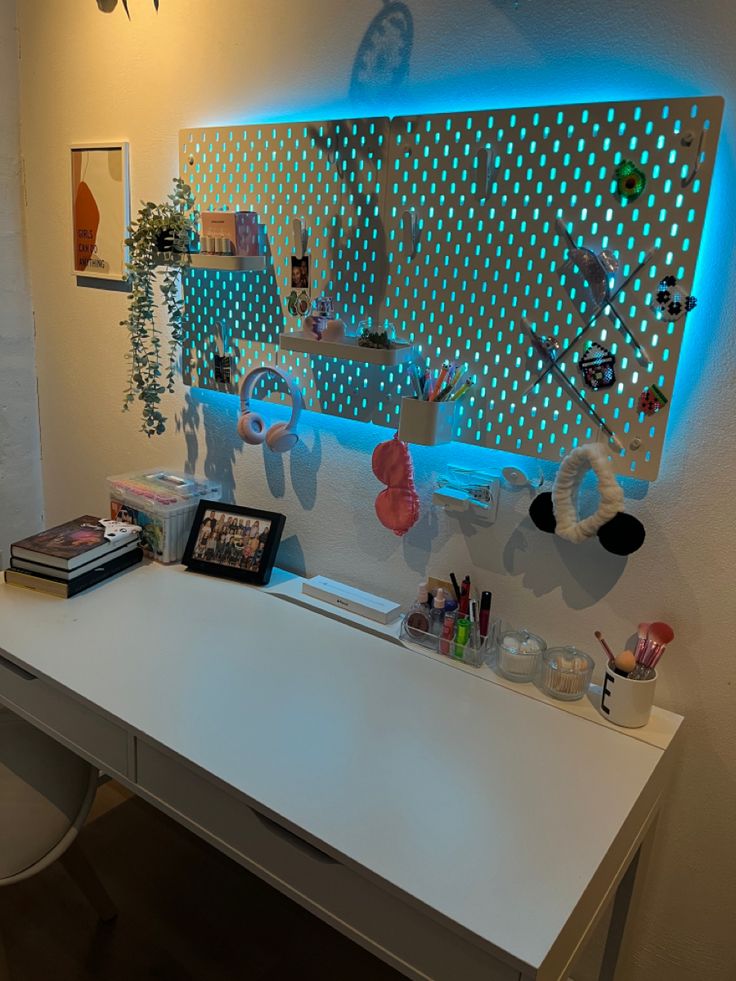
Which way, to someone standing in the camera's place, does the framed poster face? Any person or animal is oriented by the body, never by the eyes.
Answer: facing the viewer and to the left of the viewer

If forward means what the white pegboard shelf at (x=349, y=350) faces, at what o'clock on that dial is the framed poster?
The framed poster is roughly at 3 o'clock from the white pegboard shelf.

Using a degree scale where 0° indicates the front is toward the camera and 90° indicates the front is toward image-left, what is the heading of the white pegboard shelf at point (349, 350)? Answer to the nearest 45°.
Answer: approximately 45°

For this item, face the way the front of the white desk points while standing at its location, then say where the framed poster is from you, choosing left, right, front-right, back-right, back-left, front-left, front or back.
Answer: right

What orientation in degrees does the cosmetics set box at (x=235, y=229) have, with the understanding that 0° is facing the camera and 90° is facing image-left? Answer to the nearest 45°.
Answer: approximately 45°

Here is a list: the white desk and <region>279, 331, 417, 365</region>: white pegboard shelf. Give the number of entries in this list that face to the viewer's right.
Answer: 0

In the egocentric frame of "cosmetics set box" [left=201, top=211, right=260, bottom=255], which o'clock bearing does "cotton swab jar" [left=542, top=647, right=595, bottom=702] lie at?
The cotton swab jar is roughly at 9 o'clock from the cosmetics set box.

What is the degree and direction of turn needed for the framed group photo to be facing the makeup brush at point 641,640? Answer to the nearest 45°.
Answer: approximately 45° to its left

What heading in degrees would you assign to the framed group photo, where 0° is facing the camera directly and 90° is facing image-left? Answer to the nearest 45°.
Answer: approximately 0°
